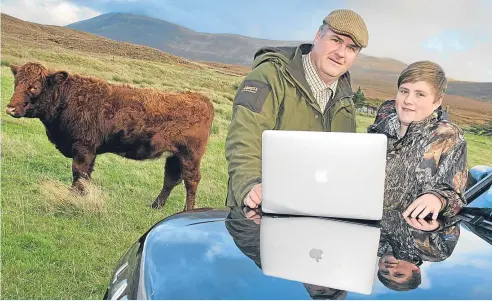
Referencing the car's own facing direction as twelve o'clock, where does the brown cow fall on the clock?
The brown cow is roughly at 2 o'clock from the car.

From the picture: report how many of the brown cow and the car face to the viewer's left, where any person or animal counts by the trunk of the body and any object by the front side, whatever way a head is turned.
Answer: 2

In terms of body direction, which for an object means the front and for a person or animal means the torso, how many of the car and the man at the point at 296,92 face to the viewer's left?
1

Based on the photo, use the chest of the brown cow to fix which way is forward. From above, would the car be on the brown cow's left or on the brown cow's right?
on the brown cow's left

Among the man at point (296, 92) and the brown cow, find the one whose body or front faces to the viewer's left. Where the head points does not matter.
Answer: the brown cow

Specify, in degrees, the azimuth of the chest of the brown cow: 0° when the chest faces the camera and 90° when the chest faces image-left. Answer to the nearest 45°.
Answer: approximately 90°

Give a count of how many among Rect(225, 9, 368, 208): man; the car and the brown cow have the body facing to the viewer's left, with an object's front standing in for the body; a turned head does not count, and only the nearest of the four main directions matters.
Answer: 2

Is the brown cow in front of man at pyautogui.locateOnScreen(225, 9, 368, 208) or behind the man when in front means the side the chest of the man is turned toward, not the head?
behind

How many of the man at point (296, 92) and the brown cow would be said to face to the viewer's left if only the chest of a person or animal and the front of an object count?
1

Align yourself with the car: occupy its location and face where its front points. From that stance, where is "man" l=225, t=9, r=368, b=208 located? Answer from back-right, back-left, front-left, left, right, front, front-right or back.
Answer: right

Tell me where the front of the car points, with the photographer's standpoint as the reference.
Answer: facing to the left of the viewer

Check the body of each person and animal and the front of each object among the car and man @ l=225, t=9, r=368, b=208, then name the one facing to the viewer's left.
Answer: the car

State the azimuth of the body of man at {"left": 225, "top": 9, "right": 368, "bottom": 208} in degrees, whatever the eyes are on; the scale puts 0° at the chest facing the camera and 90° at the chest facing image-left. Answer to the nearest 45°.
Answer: approximately 315°
